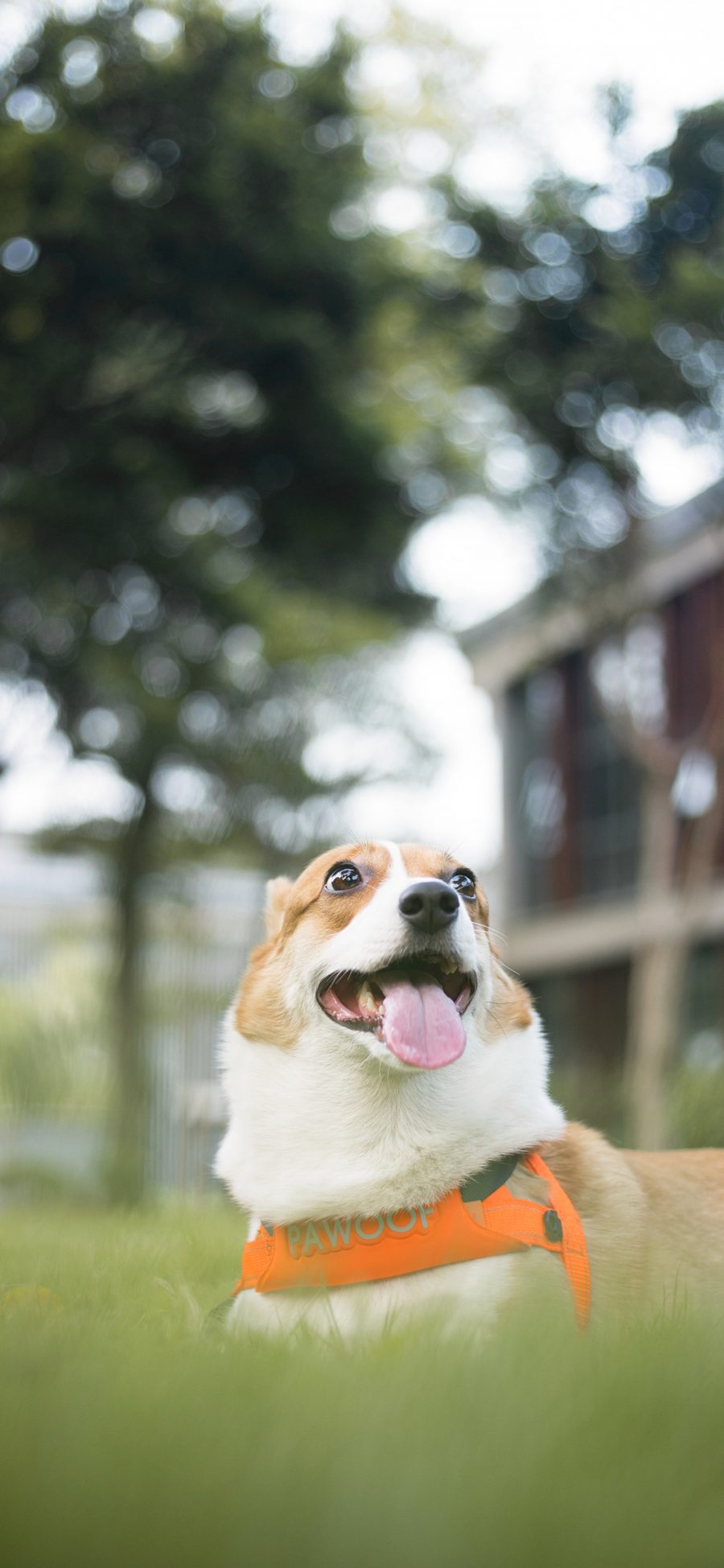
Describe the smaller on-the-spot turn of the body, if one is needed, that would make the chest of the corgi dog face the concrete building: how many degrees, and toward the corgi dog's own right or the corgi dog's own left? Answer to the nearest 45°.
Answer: approximately 135° to the corgi dog's own right

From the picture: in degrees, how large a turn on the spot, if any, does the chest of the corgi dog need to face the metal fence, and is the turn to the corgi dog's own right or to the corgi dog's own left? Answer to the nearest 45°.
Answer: approximately 135° to the corgi dog's own right

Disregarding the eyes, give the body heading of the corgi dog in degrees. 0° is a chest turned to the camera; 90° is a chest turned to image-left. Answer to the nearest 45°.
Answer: approximately 45°

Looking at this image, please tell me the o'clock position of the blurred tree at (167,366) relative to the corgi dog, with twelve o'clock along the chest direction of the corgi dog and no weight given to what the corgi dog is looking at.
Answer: The blurred tree is roughly at 4 o'clock from the corgi dog.

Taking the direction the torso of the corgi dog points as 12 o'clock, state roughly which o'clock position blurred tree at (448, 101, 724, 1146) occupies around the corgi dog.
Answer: The blurred tree is roughly at 5 o'clock from the corgi dog.
